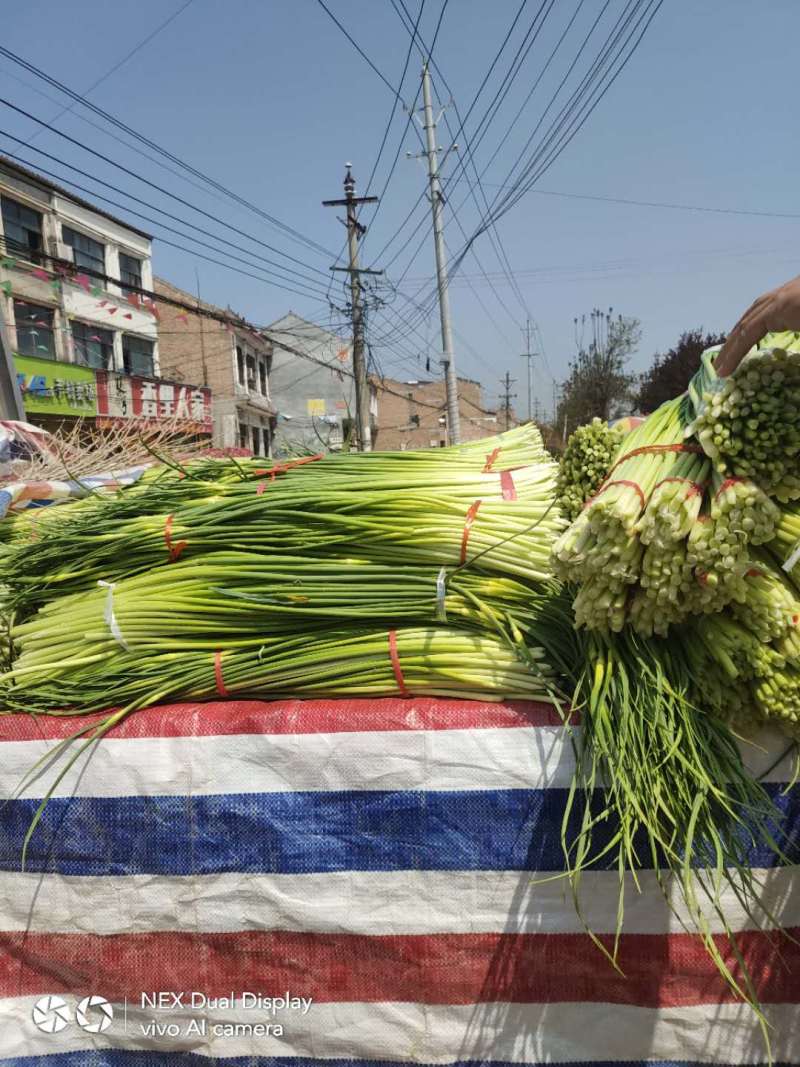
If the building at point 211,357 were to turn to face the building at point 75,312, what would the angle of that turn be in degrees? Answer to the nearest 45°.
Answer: approximately 90° to its right

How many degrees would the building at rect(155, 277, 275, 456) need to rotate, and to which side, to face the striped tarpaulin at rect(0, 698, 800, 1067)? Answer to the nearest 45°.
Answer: approximately 45° to its right

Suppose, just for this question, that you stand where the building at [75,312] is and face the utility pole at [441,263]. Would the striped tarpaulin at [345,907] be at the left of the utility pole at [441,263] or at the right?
right

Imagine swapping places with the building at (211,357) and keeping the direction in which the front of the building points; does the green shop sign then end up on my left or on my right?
on my right

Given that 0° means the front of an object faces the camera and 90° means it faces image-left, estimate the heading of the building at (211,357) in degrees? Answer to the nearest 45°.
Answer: approximately 315°

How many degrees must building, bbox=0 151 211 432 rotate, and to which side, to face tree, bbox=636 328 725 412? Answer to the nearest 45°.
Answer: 0° — it already faces it

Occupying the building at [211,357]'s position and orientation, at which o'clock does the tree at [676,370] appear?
The tree is roughly at 12 o'clock from the building.
